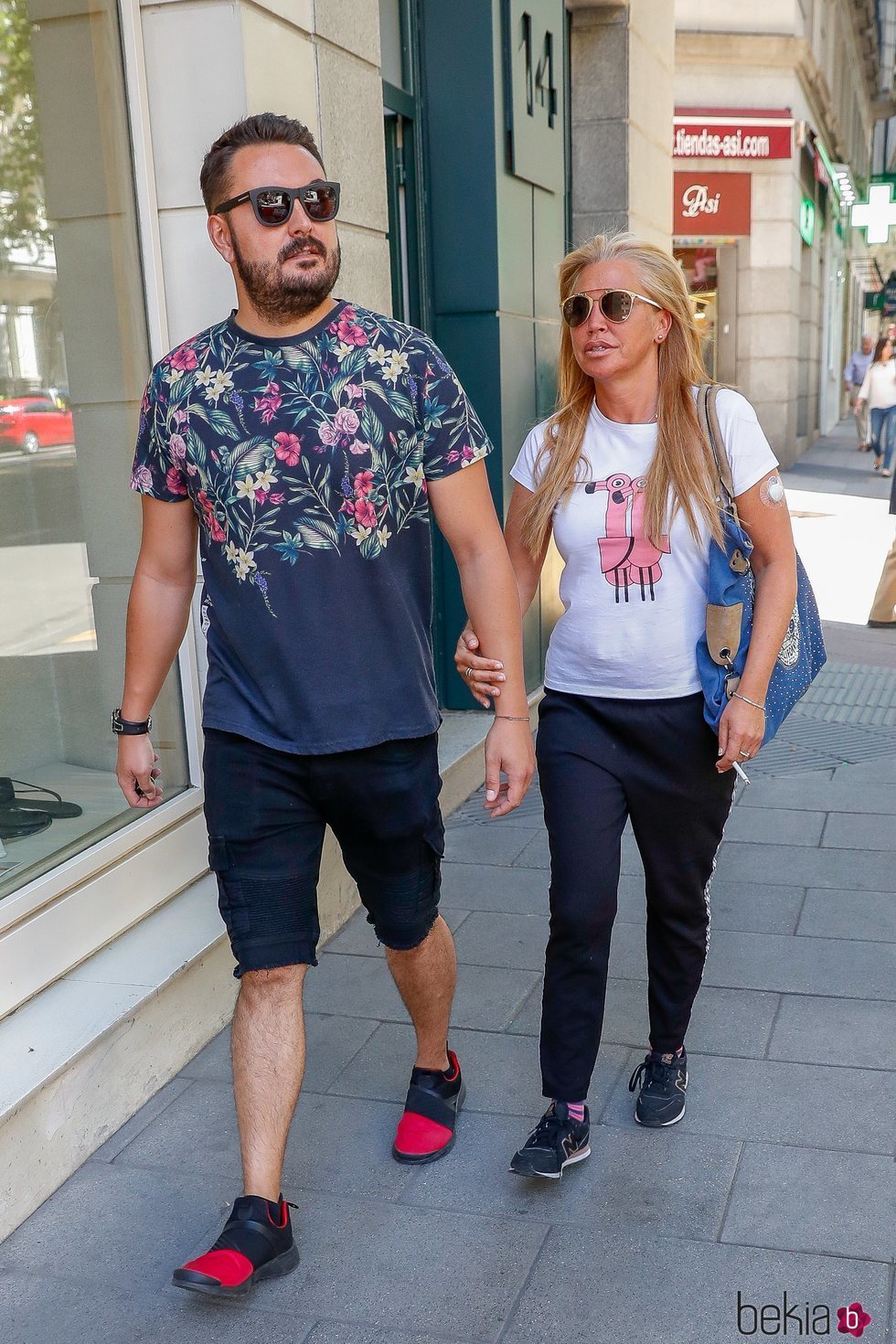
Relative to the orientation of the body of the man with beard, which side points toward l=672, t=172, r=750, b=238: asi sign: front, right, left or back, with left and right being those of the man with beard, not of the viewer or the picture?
back

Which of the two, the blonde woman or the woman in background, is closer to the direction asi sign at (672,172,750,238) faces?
the blonde woman

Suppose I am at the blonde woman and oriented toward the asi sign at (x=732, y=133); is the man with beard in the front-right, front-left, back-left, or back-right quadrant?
back-left

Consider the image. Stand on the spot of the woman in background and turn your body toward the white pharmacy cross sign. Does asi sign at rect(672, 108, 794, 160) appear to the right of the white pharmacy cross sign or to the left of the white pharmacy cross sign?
left

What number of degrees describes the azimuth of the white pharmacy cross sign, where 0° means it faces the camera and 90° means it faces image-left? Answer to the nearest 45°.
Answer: approximately 0°

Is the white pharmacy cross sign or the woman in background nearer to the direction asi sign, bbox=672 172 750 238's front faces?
the woman in background

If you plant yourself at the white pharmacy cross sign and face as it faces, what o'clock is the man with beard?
The man with beard is roughly at 12 o'clock from the white pharmacy cross sign.

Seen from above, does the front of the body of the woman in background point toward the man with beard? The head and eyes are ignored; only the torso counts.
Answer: yes

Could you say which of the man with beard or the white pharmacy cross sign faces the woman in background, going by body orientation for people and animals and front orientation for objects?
the white pharmacy cross sign

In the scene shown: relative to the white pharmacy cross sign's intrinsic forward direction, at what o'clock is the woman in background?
The woman in background is roughly at 12 o'clock from the white pharmacy cross sign.

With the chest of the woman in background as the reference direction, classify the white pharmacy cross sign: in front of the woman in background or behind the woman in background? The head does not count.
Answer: behind

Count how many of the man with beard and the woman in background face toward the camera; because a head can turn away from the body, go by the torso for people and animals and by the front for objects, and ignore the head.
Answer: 2
